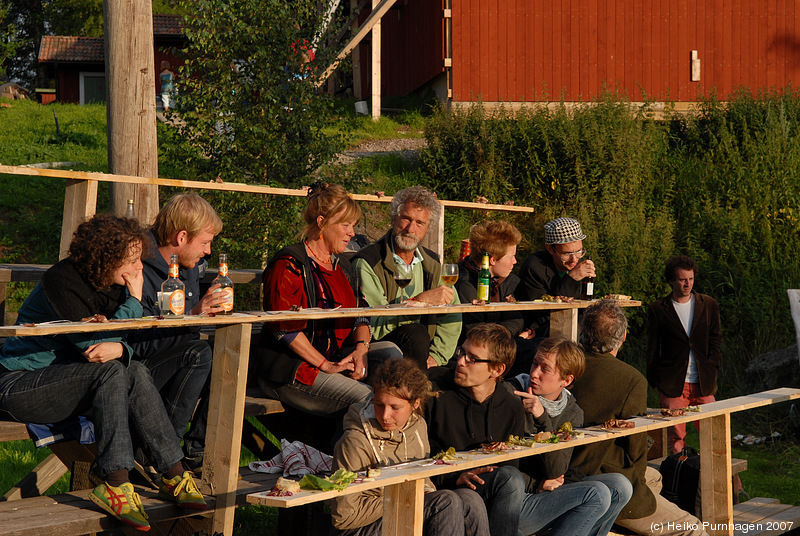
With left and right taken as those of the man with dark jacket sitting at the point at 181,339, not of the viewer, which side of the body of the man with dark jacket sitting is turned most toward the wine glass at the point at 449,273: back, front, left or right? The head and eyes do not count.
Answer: left

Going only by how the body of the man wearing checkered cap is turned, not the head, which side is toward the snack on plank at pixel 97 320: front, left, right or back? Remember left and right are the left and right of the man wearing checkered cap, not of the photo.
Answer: right

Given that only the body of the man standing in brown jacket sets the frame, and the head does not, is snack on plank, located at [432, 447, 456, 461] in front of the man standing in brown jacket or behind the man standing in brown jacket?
in front

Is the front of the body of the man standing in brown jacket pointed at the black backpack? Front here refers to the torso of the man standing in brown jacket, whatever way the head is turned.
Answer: yes

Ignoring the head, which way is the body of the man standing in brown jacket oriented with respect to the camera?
toward the camera

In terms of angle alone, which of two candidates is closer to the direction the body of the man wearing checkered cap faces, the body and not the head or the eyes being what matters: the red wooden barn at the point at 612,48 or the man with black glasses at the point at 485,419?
the man with black glasses

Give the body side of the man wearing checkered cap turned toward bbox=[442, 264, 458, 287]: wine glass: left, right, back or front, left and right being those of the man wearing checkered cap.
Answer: right

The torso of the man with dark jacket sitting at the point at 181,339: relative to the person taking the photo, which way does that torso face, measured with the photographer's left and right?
facing to the right of the viewer

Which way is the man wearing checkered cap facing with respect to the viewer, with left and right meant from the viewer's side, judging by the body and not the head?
facing the viewer and to the right of the viewer

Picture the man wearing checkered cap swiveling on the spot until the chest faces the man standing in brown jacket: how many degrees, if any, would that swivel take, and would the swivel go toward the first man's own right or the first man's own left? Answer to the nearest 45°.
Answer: approximately 90° to the first man's own left

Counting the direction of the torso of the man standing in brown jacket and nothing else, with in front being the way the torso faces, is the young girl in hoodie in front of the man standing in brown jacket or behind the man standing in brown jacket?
in front

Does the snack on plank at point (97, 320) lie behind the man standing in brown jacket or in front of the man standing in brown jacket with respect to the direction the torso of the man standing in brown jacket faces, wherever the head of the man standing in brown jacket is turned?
in front
